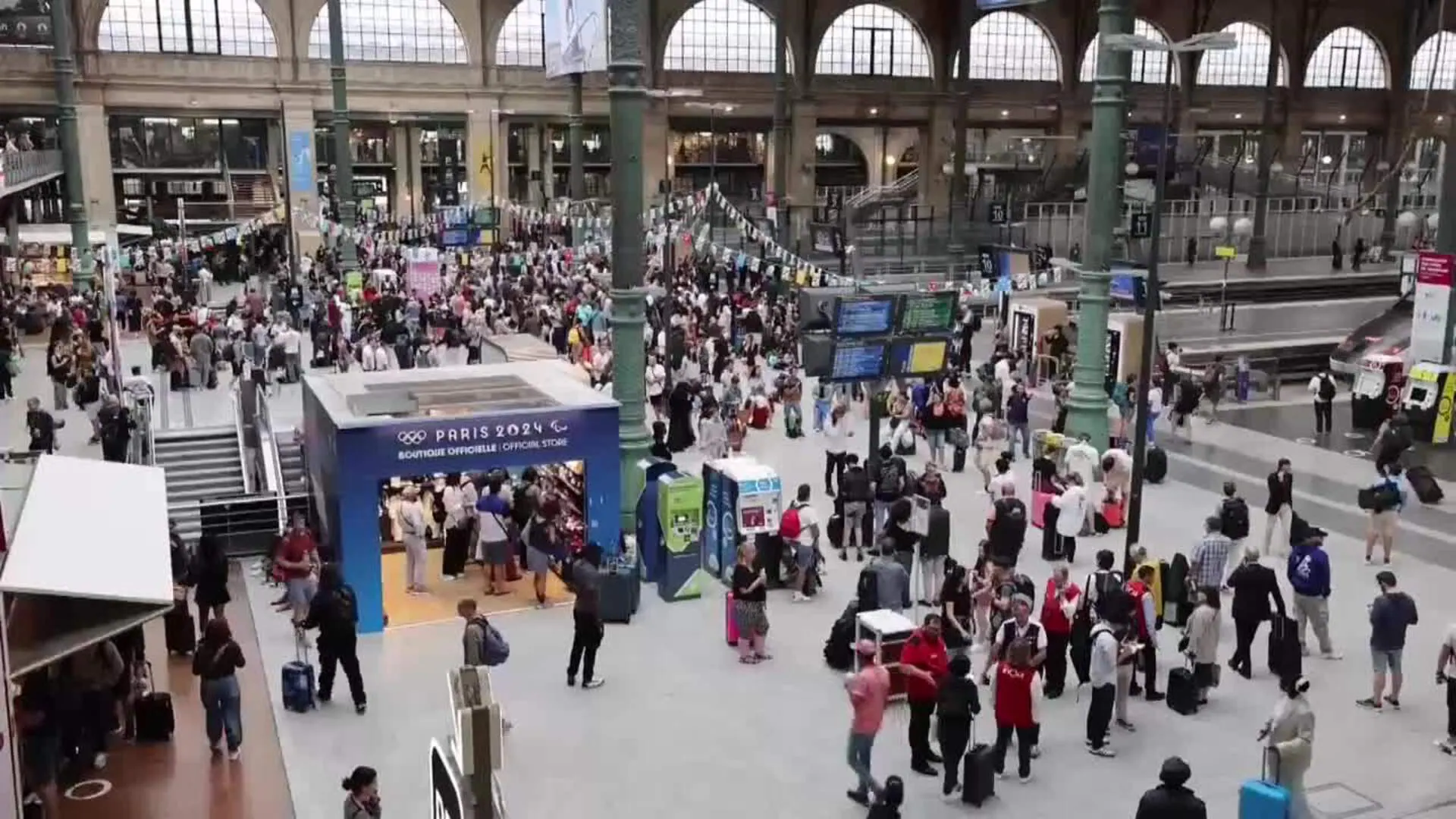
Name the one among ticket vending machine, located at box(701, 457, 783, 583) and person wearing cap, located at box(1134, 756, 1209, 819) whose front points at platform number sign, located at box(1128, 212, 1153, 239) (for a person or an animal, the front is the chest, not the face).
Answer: the person wearing cap

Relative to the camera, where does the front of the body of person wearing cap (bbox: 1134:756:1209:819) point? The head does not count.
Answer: away from the camera

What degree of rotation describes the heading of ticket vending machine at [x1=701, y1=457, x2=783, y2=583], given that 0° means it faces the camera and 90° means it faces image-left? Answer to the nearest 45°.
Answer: approximately 315°

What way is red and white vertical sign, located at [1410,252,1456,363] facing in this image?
toward the camera

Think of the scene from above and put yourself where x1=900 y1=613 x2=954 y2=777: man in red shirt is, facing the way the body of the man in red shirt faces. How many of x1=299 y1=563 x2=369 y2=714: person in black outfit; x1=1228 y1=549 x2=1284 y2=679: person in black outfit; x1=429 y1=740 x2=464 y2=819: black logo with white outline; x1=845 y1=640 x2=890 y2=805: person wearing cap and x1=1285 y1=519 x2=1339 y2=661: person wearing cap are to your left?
2

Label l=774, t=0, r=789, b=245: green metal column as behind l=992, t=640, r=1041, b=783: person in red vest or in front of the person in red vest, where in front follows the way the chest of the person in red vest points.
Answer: in front

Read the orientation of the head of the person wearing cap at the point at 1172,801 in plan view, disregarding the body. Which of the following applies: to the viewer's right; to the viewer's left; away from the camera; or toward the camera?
away from the camera

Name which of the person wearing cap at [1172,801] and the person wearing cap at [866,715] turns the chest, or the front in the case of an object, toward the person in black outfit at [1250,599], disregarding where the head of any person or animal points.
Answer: the person wearing cap at [1172,801]

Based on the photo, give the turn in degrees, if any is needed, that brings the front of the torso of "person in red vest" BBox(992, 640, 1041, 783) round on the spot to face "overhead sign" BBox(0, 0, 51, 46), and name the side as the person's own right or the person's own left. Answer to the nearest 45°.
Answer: approximately 45° to the person's own left

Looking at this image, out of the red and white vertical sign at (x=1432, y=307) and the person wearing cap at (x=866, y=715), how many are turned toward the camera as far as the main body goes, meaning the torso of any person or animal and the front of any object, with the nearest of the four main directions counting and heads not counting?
1

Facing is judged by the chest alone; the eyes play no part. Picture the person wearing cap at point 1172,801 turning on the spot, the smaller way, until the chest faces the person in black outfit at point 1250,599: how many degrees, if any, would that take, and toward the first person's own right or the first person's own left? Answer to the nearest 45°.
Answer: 0° — they already face them

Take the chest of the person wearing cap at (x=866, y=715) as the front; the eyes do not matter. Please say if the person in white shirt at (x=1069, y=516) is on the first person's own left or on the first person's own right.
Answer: on the first person's own right

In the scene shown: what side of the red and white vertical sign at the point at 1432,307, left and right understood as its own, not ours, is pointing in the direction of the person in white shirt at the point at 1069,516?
front

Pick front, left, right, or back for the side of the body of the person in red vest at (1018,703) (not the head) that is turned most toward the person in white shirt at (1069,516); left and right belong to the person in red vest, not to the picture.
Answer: front

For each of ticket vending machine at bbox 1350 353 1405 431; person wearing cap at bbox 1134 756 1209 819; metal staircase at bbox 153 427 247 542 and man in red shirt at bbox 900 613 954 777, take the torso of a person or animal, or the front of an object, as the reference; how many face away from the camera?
1

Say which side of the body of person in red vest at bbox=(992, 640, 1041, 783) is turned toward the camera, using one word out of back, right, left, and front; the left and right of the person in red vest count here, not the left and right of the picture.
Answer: back

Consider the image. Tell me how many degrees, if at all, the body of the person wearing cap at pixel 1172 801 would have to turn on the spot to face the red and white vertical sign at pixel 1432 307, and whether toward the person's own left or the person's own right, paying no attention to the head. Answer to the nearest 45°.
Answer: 0° — they already face it
